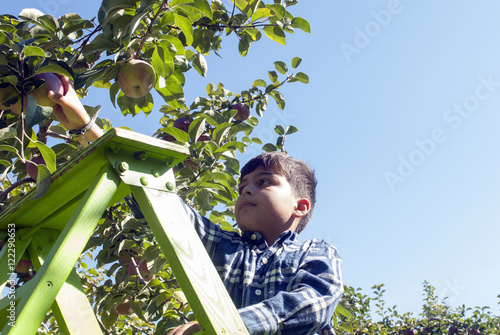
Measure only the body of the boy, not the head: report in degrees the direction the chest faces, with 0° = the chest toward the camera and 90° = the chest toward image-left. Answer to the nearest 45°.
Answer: approximately 45°
